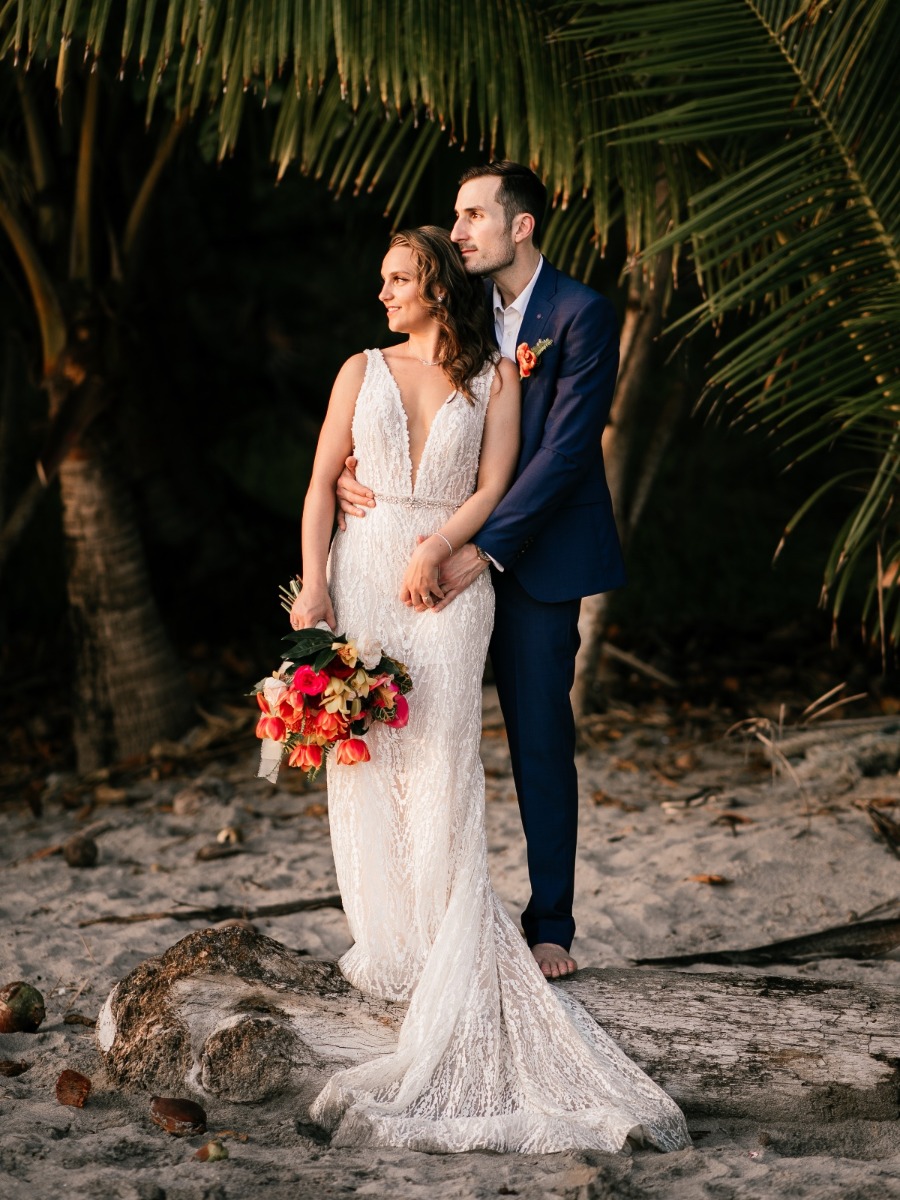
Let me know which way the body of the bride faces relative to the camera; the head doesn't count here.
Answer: toward the camera

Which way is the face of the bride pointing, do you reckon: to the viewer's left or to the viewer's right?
to the viewer's left

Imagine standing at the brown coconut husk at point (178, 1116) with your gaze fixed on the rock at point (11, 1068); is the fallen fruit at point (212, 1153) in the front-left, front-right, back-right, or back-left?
back-left

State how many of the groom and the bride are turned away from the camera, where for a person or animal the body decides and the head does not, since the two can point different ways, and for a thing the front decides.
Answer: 0

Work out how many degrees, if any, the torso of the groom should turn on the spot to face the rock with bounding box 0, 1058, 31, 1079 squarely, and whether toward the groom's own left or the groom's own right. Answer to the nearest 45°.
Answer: approximately 45° to the groom's own right

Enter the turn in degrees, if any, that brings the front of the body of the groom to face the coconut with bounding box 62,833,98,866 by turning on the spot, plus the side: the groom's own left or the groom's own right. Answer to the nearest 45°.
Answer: approximately 90° to the groom's own right

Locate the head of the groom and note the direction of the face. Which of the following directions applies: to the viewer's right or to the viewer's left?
to the viewer's left

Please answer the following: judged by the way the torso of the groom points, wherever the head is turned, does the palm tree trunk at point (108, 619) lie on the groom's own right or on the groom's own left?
on the groom's own right
